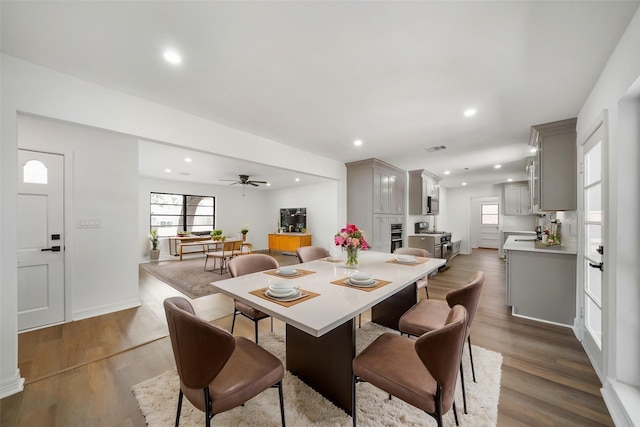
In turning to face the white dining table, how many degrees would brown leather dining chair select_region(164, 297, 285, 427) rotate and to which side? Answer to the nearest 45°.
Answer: approximately 45° to its right

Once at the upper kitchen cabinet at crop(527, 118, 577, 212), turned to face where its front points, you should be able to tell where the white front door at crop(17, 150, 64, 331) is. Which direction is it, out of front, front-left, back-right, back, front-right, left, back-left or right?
front-left

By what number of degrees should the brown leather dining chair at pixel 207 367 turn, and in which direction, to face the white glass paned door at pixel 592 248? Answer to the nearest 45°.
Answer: approximately 45° to its right

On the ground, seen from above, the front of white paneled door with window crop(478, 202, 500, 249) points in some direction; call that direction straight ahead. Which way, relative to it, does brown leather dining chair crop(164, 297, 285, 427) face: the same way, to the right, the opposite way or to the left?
the opposite way

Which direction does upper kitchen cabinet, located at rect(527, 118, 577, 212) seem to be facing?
to the viewer's left

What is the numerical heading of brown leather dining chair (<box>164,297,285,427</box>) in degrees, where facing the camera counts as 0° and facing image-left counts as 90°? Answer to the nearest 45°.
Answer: approximately 225°

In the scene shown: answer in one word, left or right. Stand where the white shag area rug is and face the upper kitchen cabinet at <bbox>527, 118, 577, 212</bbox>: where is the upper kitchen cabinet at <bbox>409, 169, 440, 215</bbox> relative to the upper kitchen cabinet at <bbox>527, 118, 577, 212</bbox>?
left

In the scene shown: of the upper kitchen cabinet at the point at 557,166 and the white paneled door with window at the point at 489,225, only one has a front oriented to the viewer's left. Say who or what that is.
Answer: the upper kitchen cabinet

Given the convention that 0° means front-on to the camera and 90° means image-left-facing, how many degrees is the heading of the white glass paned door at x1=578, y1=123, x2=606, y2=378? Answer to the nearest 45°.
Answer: approximately 90°

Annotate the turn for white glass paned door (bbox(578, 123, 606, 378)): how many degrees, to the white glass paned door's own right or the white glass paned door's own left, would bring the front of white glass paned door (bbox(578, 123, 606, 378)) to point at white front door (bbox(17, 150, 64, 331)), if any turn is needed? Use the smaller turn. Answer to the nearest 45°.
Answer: approximately 45° to the white glass paned door's own left

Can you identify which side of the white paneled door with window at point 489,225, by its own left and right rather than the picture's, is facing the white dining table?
front

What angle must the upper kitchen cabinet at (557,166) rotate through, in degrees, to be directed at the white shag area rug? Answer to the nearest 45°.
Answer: approximately 90° to its left

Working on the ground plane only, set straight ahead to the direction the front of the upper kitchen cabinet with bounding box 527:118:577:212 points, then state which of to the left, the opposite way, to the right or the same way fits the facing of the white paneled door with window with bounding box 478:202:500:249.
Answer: to the left
